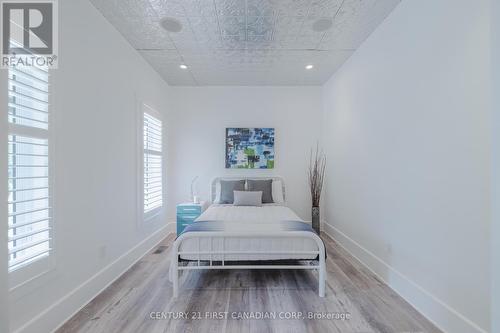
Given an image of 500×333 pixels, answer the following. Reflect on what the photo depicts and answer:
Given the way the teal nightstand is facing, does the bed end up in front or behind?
in front

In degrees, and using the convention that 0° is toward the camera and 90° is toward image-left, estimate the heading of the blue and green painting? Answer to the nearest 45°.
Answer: approximately 0°

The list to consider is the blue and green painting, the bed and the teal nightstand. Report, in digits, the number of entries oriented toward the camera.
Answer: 3

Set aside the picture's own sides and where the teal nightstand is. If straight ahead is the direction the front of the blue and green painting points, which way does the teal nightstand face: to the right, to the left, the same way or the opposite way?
the same way

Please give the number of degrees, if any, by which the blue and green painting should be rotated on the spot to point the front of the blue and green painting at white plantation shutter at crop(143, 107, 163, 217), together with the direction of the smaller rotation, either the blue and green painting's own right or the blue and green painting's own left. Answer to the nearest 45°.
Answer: approximately 45° to the blue and green painting's own right

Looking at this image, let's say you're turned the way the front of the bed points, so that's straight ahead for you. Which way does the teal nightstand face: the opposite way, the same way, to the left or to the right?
the same way

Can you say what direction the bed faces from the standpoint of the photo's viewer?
facing the viewer

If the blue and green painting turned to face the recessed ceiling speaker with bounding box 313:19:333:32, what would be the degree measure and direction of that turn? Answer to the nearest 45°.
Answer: approximately 45° to its left

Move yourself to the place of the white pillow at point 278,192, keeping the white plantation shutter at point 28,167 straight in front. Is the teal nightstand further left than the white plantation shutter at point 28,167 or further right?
right

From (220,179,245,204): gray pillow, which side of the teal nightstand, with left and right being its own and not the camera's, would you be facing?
left

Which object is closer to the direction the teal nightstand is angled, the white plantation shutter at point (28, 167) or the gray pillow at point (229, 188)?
the white plantation shutter

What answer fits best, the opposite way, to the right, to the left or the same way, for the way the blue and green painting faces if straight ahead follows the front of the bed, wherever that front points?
the same way

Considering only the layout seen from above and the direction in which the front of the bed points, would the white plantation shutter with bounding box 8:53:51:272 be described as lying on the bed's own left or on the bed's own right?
on the bed's own right

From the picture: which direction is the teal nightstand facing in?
toward the camera

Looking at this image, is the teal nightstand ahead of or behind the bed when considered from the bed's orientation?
behind
